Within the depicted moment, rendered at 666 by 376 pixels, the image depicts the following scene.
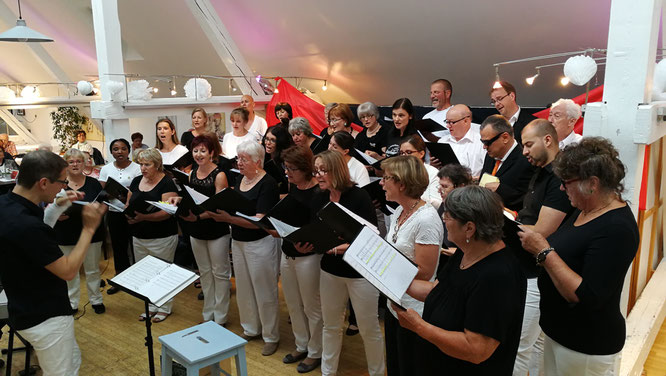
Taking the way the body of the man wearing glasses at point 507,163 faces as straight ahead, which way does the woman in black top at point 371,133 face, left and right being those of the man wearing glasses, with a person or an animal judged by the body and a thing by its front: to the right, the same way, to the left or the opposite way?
the same way

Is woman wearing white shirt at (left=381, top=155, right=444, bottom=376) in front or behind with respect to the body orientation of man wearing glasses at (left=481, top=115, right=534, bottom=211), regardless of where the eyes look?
in front

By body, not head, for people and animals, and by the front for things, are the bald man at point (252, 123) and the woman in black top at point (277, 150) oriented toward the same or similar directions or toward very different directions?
same or similar directions

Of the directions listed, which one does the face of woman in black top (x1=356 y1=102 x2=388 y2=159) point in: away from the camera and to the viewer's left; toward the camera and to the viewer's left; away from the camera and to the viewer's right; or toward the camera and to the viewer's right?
toward the camera and to the viewer's left

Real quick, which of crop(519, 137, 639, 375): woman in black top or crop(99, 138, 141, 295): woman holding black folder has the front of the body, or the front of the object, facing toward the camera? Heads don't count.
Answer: the woman holding black folder

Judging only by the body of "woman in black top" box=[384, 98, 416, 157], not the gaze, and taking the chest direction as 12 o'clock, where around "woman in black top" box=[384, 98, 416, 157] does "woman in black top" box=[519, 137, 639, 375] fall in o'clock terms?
"woman in black top" box=[519, 137, 639, 375] is roughly at 10 o'clock from "woman in black top" box=[384, 98, 416, 157].

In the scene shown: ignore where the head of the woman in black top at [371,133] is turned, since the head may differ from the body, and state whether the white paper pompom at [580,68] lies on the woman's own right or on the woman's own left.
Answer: on the woman's own left

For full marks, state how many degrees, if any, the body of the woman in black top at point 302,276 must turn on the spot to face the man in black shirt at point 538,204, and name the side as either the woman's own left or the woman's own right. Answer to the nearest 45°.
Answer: approximately 90° to the woman's own left

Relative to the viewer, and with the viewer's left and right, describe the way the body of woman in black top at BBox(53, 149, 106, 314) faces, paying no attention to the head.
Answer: facing the viewer

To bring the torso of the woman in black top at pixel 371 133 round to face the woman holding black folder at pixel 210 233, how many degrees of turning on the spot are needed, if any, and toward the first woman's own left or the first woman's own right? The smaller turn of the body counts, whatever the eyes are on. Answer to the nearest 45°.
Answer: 0° — they already face them

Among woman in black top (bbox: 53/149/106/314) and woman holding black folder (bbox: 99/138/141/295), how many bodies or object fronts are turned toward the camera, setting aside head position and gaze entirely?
2

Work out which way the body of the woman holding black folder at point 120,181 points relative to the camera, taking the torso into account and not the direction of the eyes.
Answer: toward the camera

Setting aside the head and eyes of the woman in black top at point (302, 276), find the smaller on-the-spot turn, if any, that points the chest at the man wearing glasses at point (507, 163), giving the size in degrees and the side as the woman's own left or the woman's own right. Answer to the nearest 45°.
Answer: approximately 135° to the woman's own left

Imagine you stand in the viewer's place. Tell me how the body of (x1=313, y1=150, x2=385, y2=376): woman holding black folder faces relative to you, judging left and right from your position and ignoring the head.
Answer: facing the viewer and to the left of the viewer

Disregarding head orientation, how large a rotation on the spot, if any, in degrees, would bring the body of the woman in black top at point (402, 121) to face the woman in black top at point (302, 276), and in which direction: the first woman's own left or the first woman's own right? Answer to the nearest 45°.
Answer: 0° — they already face them

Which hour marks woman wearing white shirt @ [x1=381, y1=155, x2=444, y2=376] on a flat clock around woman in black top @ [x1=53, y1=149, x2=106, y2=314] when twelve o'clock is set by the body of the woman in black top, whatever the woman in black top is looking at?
The woman wearing white shirt is roughly at 11 o'clock from the woman in black top.

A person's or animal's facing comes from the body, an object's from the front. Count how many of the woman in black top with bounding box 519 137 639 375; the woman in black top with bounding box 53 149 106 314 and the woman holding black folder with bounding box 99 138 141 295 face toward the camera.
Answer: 2
